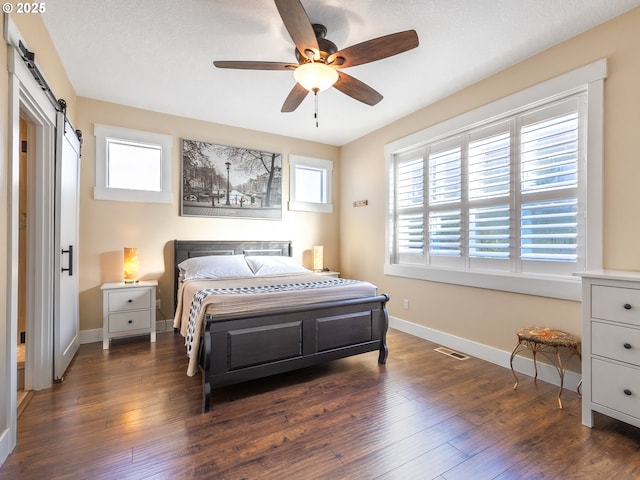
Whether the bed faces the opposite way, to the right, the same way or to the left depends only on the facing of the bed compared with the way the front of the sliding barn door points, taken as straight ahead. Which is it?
to the right

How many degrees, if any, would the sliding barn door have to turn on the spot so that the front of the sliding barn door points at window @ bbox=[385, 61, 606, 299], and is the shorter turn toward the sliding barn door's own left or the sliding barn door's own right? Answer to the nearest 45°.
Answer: approximately 45° to the sliding barn door's own right

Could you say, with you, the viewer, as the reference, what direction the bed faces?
facing the viewer and to the right of the viewer

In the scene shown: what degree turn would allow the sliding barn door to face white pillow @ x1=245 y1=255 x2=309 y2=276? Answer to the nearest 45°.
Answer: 0° — it already faces it

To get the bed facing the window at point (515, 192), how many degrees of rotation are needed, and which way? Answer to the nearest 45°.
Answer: approximately 45° to its left

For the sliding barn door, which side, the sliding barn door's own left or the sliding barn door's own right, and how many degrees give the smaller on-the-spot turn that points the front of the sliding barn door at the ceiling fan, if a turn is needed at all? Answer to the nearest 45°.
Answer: approximately 45° to the sliding barn door's own right

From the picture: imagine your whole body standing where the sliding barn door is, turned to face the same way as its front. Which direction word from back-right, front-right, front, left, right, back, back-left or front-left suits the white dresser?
front-right

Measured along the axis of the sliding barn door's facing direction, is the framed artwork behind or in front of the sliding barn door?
in front

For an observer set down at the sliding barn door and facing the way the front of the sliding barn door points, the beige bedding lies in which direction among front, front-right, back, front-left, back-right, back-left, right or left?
front-right

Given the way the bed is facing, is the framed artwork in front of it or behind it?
behind

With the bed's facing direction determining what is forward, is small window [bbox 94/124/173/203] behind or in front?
behind

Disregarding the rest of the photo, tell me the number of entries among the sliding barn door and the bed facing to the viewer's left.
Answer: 0

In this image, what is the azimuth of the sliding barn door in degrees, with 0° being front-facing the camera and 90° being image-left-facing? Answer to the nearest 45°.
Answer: approximately 270°
